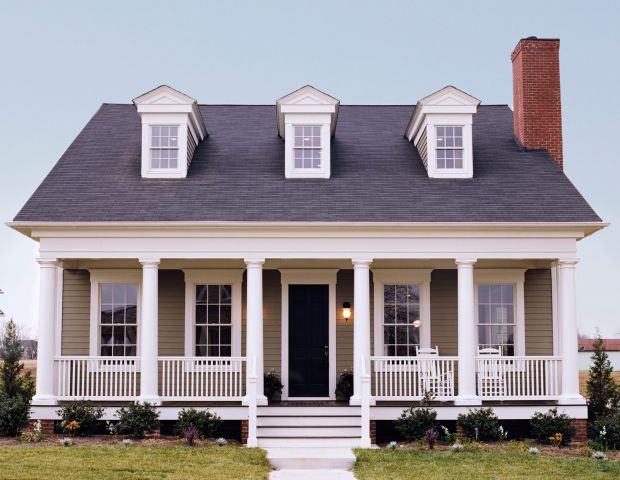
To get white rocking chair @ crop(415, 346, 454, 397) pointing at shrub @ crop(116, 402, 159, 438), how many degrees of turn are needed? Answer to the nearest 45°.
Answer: approximately 135° to its right

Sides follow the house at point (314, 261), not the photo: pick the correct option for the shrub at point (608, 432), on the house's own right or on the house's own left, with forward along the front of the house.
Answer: on the house's own left

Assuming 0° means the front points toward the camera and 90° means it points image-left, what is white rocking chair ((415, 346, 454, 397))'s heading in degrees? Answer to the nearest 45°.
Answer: approximately 315°

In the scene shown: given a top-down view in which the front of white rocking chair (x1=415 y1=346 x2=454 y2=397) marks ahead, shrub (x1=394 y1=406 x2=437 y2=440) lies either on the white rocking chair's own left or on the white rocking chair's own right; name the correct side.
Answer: on the white rocking chair's own right

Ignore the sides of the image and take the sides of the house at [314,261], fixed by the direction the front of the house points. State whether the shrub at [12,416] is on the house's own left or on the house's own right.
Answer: on the house's own right

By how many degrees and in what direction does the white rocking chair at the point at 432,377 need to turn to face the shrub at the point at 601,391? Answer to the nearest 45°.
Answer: approximately 90° to its left

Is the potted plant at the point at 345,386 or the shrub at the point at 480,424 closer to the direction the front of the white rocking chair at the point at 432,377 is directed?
the shrub

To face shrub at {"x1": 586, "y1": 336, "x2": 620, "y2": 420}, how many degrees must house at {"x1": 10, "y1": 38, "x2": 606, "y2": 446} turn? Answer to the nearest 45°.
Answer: approximately 90° to its left

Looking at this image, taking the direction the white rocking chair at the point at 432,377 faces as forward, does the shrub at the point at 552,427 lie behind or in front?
in front
